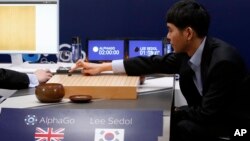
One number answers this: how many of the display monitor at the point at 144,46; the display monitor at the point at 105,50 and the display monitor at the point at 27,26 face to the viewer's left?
0

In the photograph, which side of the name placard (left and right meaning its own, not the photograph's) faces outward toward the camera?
front

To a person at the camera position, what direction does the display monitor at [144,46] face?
facing the viewer

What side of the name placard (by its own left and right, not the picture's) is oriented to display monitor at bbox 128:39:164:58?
back

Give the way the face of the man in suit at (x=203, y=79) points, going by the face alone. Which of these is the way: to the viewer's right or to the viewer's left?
to the viewer's left

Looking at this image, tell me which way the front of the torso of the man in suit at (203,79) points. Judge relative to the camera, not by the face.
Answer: to the viewer's left

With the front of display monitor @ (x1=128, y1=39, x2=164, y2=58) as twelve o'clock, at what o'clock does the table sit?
The table is roughly at 12 o'clock from the display monitor.

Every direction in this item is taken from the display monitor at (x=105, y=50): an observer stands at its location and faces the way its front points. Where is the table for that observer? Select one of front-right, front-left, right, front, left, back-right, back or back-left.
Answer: front

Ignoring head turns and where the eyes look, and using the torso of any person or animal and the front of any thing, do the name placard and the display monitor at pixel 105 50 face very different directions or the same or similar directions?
same or similar directions

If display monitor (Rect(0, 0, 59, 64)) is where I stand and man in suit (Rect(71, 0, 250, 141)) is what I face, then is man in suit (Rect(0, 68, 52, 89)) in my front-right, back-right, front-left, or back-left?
front-right

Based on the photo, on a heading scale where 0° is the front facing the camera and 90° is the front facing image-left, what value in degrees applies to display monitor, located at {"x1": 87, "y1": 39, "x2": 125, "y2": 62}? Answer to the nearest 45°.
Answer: approximately 0°

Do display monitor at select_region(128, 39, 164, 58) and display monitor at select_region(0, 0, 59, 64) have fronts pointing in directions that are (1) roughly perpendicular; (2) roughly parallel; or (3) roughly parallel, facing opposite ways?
roughly parallel
